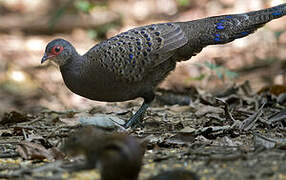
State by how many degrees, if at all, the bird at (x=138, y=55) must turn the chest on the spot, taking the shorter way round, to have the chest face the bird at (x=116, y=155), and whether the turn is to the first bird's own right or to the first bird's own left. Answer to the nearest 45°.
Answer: approximately 90° to the first bird's own left

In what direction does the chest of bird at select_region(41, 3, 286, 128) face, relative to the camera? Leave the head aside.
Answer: to the viewer's left
